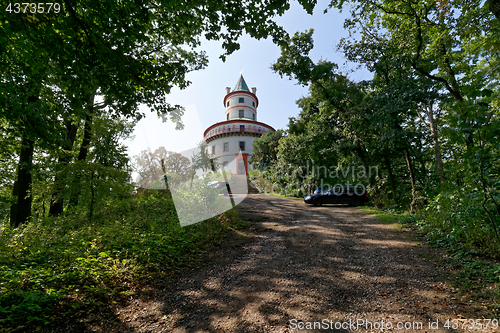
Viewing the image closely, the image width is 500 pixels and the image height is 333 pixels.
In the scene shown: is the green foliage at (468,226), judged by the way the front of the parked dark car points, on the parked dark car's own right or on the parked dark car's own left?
on the parked dark car's own left

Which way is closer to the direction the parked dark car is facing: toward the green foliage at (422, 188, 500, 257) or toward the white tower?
the white tower

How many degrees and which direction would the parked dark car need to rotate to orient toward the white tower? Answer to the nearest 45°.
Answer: approximately 45° to its right

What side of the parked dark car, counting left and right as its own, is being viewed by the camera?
left

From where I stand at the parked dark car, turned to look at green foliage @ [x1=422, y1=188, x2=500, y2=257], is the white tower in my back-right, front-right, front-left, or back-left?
back-right
